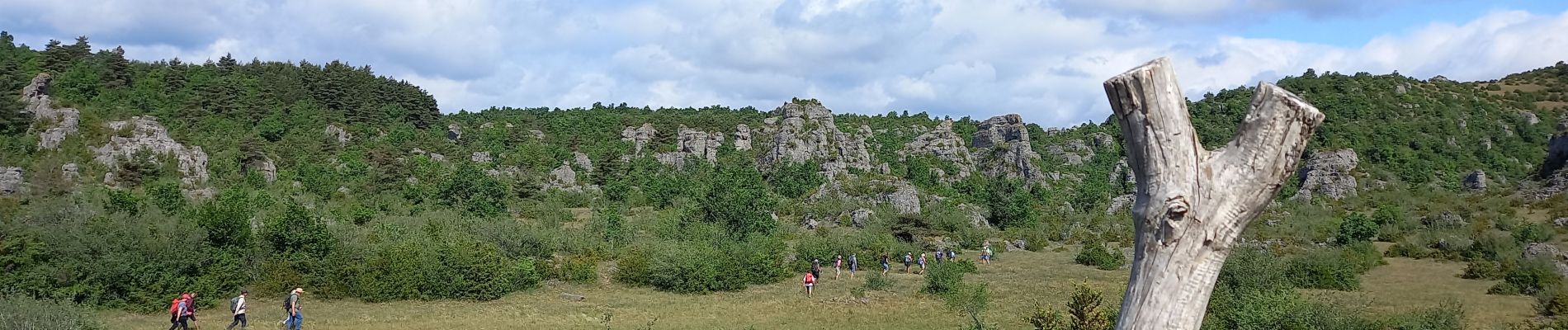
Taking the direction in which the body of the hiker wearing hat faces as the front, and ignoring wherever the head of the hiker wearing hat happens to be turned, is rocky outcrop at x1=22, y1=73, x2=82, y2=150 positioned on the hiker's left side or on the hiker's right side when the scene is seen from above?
on the hiker's left side

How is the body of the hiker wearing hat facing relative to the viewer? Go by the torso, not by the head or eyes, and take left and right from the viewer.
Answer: facing to the right of the viewer

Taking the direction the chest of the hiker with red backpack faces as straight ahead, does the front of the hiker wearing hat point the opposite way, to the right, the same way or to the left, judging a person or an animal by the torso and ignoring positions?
the same way

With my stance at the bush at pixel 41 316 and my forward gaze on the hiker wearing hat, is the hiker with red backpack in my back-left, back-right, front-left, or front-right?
front-left

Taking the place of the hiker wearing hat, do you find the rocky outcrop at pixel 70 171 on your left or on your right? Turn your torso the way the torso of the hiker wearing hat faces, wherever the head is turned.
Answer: on your left

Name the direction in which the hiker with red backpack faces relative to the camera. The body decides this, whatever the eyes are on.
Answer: to the viewer's right

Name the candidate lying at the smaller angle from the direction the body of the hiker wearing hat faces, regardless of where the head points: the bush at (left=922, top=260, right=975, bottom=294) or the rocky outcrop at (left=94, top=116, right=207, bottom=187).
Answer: the bush
